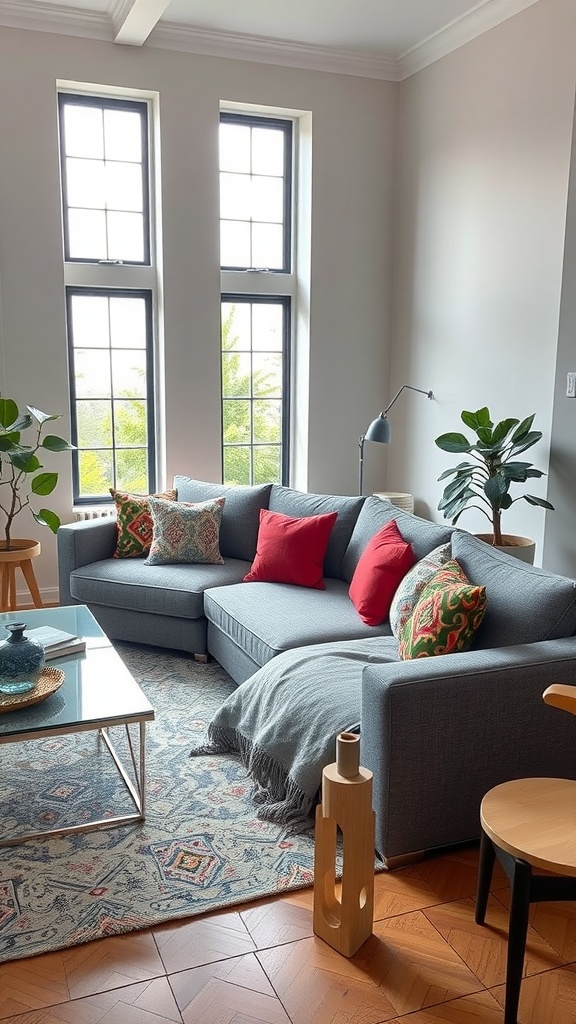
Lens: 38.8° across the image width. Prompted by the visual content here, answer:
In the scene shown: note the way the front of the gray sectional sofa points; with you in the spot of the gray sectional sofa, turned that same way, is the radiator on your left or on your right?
on your right

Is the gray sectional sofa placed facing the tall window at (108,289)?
no

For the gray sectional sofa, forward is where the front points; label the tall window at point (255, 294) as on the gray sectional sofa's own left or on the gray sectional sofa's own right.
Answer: on the gray sectional sofa's own right

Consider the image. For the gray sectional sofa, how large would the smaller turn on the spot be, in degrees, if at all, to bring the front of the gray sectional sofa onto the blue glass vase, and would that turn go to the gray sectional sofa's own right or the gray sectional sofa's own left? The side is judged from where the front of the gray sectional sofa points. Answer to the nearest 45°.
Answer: approximately 45° to the gray sectional sofa's own right

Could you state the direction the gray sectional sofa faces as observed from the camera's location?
facing the viewer and to the left of the viewer

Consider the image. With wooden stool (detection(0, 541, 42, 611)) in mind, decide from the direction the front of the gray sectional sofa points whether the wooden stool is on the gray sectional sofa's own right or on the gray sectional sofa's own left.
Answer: on the gray sectional sofa's own right

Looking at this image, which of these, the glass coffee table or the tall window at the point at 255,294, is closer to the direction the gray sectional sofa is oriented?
the glass coffee table

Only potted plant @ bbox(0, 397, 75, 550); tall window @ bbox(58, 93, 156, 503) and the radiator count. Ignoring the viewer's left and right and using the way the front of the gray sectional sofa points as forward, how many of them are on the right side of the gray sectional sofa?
3

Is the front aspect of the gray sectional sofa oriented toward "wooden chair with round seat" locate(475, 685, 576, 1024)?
no
